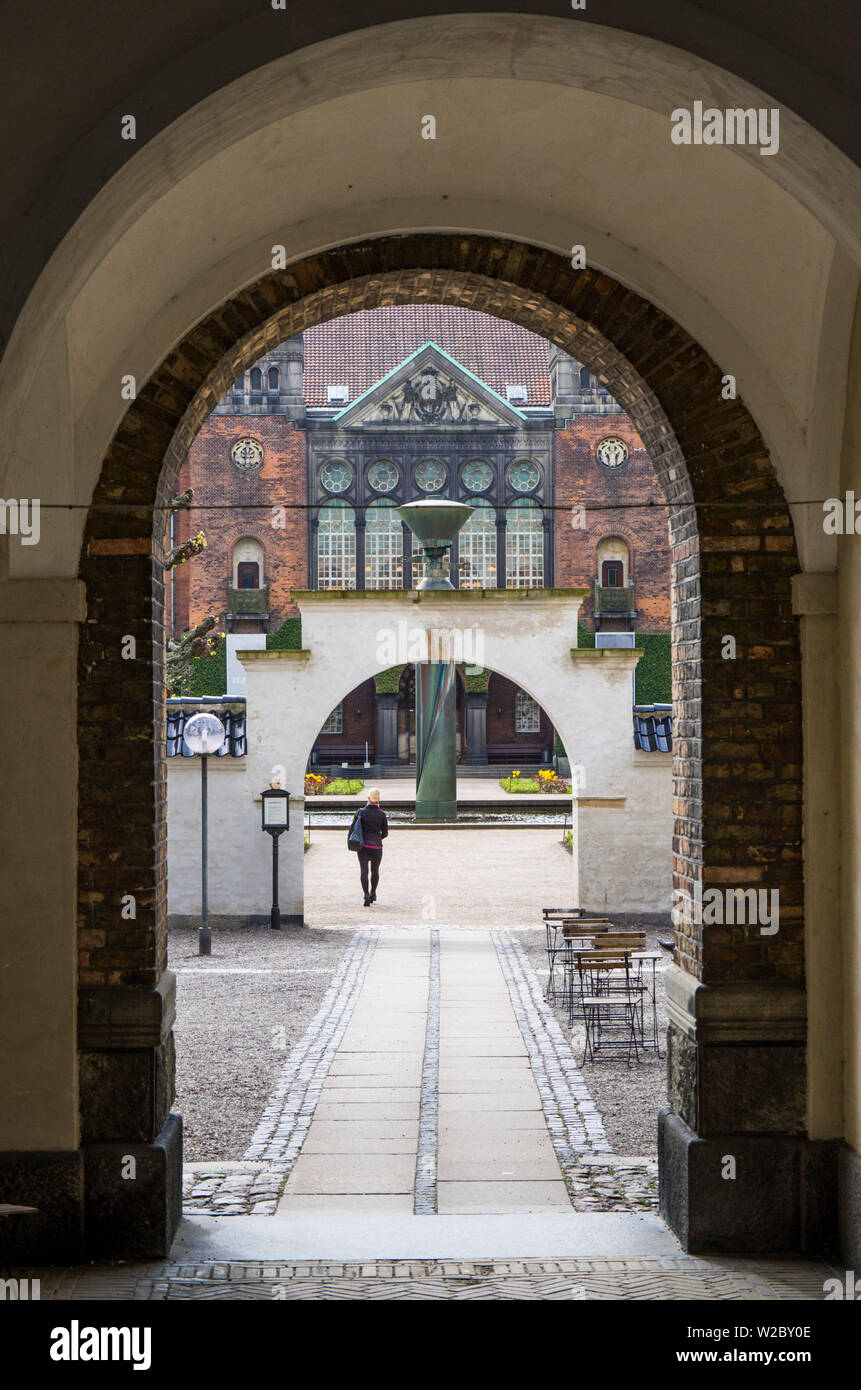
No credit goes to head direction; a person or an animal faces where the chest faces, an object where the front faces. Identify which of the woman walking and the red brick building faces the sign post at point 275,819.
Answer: the red brick building

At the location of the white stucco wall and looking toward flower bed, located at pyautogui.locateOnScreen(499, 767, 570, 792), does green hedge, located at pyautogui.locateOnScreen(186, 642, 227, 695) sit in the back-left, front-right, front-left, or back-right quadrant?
front-left

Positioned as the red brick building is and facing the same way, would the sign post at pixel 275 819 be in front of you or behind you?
in front

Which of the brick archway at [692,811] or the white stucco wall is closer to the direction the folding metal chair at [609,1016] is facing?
the white stucco wall

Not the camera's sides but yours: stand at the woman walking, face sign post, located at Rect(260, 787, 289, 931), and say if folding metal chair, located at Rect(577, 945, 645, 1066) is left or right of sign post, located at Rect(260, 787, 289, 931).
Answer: left

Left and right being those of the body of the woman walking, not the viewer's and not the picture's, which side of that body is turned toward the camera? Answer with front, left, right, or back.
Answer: back

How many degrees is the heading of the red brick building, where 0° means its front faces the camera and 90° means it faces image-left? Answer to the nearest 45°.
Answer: approximately 0°

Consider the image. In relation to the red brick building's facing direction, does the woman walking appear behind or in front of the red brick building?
in front

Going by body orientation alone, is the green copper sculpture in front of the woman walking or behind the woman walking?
in front

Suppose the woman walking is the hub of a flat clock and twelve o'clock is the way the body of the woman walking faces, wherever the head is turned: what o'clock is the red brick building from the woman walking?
The red brick building is roughly at 12 o'clock from the woman walking.

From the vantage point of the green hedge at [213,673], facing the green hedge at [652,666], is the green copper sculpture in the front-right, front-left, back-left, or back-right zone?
front-right

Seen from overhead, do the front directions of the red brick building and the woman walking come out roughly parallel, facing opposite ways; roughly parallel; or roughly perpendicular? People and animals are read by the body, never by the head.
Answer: roughly parallel, facing opposite ways

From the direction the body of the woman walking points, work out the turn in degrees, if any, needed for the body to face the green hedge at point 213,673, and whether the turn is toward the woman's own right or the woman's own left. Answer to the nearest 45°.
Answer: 0° — they already face it
